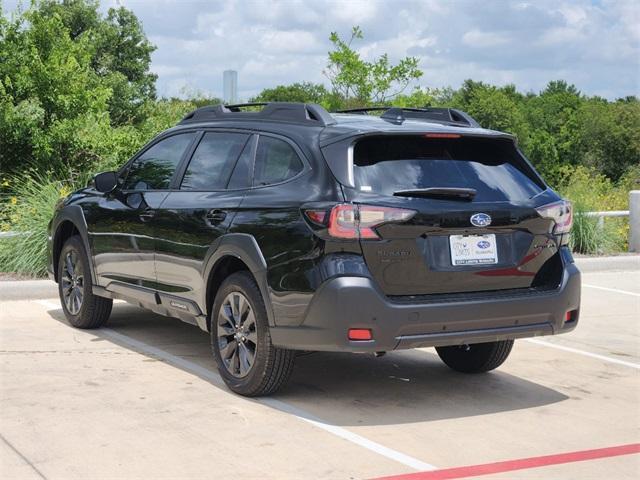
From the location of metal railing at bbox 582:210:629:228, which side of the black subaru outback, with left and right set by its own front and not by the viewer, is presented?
right

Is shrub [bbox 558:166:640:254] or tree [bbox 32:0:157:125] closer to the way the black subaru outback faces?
the tree

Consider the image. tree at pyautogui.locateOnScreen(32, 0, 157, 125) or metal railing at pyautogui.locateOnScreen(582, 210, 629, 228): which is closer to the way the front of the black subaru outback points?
the tree

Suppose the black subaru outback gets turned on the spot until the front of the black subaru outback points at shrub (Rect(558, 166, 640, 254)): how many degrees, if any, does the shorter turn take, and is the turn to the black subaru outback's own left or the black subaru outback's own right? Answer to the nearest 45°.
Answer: approximately 90° to the black subaru outback's own right

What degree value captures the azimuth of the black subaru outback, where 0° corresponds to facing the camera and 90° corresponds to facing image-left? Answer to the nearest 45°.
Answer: approximately 135°

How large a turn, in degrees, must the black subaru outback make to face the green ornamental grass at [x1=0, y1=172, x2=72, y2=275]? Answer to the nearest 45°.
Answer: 0° — it already faces it

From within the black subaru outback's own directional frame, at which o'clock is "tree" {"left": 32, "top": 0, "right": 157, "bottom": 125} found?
The tree is roughly at 1 o'clock from the black subaru outback.
